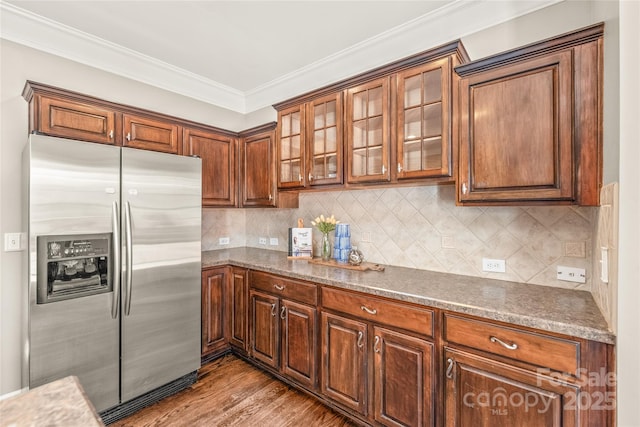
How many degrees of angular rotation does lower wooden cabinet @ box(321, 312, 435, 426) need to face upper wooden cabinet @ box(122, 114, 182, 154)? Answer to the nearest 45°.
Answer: approximately 45° to its right

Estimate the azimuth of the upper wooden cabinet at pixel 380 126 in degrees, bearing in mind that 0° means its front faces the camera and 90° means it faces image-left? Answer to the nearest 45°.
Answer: approximately 45°

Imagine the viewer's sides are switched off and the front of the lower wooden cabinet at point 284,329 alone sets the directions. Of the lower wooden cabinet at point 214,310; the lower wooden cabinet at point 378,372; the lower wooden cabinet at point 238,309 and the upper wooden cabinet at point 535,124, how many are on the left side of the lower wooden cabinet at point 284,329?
2

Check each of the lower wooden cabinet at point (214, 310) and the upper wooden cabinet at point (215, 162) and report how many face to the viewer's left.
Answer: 0

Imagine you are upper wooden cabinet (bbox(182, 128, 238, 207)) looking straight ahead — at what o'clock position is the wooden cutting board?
The wooden cutting board is roughly at 12 o'clock from the upper wooden cabinet.

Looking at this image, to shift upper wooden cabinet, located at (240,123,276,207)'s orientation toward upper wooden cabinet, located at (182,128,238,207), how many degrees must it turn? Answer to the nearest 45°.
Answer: approximately 45° to its right

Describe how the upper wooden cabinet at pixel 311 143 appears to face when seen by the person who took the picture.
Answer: facing the viewer and to the left of the viewer

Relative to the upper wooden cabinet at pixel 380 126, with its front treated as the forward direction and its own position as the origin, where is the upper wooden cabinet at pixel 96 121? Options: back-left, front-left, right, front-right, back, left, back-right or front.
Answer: front-right

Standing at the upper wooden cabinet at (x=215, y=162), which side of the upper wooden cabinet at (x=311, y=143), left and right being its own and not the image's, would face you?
right

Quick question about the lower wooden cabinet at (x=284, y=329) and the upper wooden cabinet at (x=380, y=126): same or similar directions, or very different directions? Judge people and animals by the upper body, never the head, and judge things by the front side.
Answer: same or similar directions

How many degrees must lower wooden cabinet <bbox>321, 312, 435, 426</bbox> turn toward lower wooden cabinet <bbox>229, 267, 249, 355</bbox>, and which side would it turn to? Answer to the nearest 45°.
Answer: approximately 90° to its right

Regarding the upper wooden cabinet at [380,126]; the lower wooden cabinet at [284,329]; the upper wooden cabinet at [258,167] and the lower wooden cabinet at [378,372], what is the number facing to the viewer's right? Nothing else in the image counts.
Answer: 0

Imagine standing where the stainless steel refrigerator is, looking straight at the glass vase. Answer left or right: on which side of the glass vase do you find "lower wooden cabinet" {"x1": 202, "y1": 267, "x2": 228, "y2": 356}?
left

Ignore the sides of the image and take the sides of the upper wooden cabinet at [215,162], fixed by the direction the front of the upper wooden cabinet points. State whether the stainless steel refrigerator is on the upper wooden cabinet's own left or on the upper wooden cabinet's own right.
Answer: on the upper wooden cabinet's own right

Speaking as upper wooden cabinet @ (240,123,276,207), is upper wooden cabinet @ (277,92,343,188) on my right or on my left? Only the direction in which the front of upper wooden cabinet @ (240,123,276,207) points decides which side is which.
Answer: on my left

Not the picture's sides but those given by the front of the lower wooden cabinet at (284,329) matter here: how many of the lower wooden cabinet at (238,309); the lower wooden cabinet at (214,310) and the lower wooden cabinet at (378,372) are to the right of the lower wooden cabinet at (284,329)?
2

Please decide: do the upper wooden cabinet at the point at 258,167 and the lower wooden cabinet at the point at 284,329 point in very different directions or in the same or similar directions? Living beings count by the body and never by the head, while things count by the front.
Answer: same or similar directions
